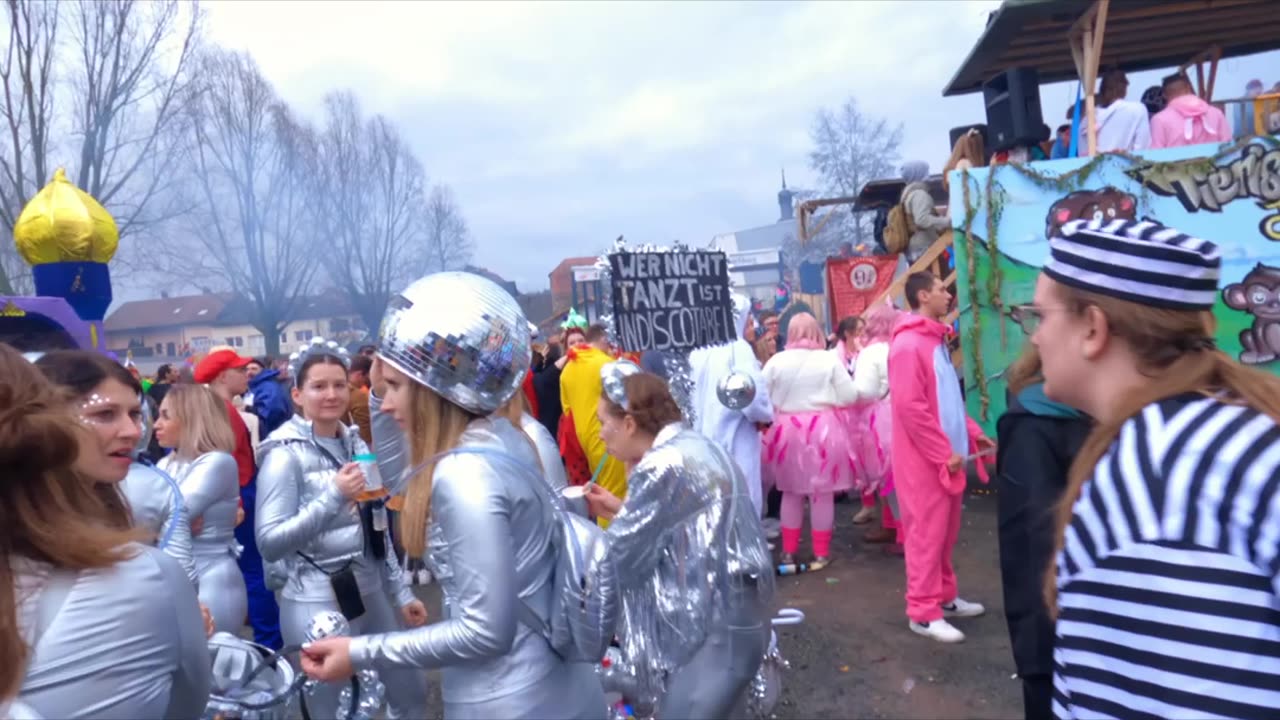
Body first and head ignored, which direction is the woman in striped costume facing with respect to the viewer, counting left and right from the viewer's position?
facing away from the viewer and to the left of the viewer

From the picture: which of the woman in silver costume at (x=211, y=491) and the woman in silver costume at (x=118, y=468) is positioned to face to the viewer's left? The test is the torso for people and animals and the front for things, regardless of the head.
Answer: the woman in silver costume at (x=211, y=491)

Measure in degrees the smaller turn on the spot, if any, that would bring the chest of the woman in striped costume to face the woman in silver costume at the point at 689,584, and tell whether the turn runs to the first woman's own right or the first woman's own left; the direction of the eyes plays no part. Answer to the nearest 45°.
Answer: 0° — they already face them

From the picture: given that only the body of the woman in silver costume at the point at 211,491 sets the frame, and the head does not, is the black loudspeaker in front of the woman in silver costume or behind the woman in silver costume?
behind

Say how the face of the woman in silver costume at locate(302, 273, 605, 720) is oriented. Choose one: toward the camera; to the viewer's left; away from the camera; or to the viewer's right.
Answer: to the viewer's left

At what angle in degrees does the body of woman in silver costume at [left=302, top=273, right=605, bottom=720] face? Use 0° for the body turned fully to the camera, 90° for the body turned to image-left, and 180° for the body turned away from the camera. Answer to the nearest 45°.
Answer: approximately 90°

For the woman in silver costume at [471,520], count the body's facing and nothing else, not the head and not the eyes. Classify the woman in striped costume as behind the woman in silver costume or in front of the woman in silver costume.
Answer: behind

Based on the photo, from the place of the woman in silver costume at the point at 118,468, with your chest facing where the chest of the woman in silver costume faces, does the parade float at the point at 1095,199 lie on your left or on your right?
on your left

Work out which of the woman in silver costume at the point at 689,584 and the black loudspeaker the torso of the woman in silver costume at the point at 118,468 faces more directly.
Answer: the woman in silver costume

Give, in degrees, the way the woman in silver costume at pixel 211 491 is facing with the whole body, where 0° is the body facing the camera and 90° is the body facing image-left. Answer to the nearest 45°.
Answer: approximately 90°
